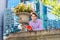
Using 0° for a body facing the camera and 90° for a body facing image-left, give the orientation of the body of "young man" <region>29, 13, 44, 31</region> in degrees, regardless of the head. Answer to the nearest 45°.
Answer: approximately 45°
